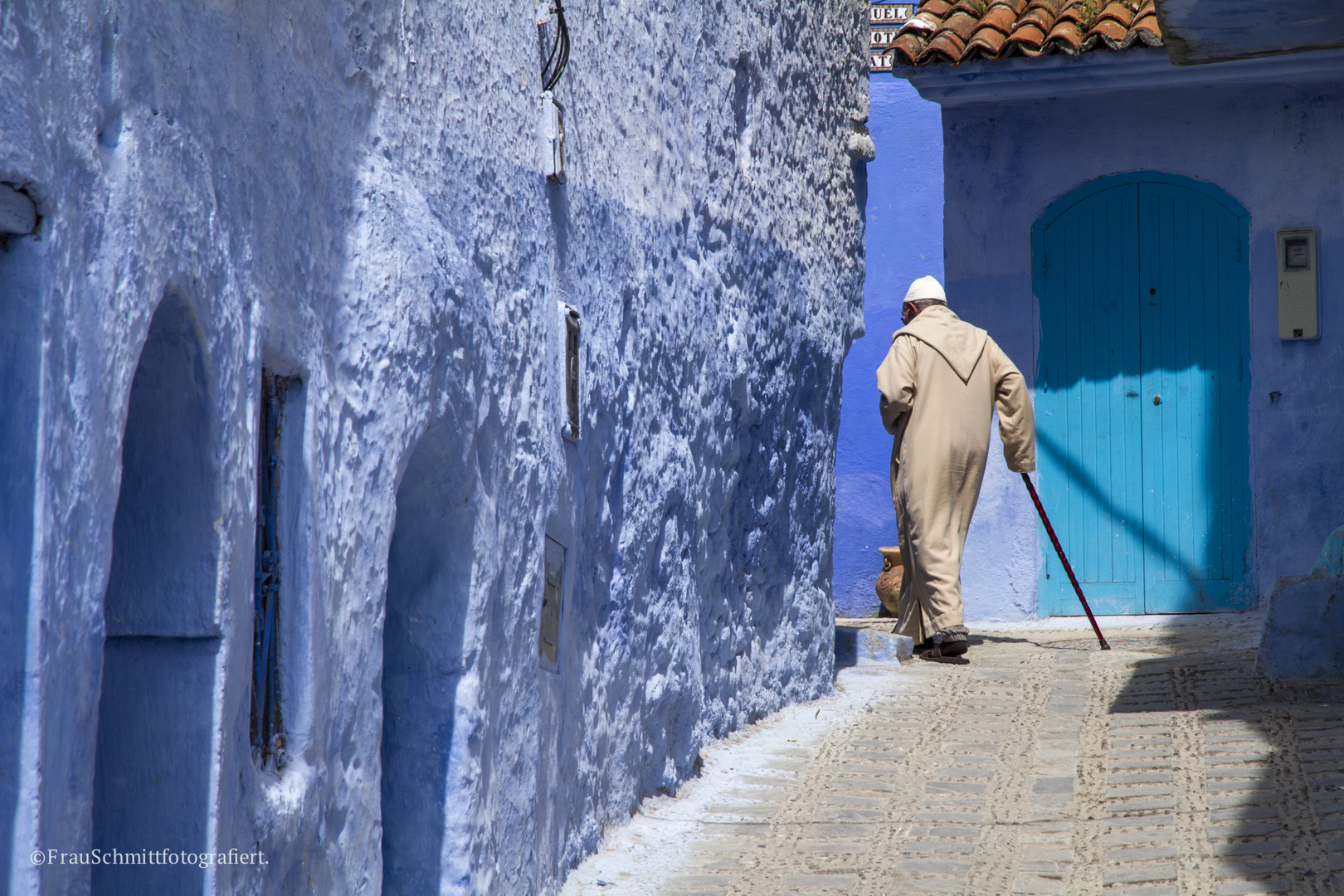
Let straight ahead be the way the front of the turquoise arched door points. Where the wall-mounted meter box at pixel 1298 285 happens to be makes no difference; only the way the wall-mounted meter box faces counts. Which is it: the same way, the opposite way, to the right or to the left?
the same way

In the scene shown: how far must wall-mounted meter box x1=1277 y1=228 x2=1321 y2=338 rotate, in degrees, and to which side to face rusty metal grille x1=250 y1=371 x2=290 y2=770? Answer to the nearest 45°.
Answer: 0° — it already faces it

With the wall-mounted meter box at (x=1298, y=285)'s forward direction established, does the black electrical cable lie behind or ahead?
ahead

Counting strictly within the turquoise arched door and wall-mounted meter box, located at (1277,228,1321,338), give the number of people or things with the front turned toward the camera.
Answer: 2

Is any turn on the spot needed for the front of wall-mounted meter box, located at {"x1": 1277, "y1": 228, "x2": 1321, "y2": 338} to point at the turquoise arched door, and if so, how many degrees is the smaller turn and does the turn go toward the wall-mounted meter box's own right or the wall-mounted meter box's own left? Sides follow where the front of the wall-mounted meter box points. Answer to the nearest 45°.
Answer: approximately 90° to the wall-mounted meter box's own right

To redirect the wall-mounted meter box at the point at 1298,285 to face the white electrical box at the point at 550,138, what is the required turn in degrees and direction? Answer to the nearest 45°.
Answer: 0° — it already faces it

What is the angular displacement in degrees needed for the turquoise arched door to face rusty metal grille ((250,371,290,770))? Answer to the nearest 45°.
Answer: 0° — it already faces it

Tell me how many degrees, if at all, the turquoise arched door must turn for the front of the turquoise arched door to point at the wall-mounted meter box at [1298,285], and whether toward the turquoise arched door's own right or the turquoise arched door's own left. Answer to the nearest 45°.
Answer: approximately 90° to the turquoise arched door's own left

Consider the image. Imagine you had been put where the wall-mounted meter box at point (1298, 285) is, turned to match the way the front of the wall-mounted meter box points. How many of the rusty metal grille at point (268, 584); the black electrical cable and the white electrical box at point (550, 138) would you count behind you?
0

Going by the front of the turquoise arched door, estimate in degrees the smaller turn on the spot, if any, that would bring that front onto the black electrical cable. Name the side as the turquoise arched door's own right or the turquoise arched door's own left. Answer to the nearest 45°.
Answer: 0° — it already faces it

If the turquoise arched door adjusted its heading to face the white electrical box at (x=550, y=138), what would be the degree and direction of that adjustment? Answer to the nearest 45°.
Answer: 0° — it already faces it

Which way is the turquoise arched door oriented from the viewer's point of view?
toward the camera

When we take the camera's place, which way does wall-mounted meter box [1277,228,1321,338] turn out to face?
facing the viewer
